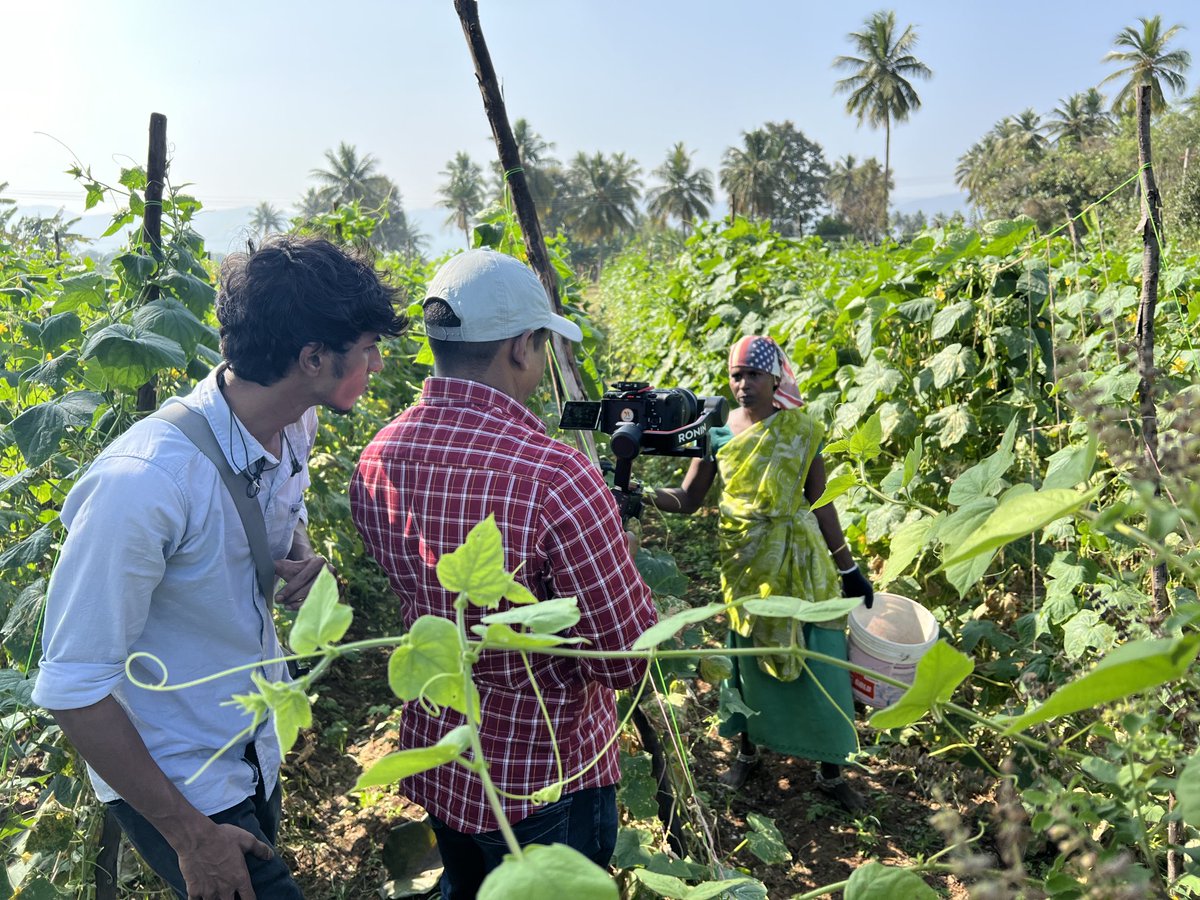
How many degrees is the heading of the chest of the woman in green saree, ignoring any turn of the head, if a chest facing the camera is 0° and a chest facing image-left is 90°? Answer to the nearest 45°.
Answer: approximately 45°

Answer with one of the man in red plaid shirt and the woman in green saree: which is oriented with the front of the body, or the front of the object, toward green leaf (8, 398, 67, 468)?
the woman in green saree

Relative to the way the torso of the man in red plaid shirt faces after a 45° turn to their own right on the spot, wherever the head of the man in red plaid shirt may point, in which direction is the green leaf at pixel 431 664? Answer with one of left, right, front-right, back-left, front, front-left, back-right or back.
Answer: right

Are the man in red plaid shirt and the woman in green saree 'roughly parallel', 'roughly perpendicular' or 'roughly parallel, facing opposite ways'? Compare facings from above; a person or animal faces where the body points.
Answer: roughly parallel, facing opposite ways

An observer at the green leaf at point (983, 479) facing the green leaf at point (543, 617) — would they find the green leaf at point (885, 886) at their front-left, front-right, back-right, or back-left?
front-left

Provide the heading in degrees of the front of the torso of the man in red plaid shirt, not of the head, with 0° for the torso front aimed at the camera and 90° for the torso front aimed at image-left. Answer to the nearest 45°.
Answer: approximately 225°

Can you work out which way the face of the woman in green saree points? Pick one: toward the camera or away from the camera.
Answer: toward the camera

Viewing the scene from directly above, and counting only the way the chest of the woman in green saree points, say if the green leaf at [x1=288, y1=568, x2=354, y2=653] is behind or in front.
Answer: in front

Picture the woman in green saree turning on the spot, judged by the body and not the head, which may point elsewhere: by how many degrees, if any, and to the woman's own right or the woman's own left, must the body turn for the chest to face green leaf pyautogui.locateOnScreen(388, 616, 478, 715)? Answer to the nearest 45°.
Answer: approximately 45° to the woman's own left

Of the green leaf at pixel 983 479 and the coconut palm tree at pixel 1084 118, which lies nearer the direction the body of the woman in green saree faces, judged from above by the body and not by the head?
the green leaf
